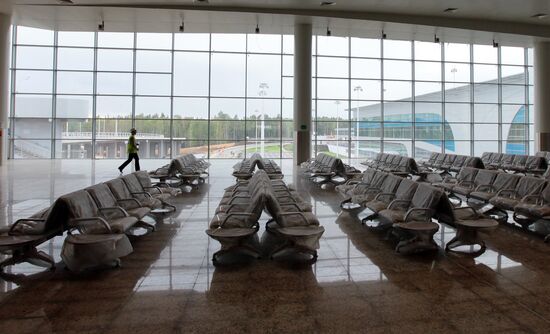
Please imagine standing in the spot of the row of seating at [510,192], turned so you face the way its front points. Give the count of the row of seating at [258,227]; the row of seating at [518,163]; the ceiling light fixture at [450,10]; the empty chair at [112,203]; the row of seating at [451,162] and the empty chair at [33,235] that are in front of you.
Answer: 3

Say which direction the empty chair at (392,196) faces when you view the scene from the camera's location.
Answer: facing the viewer and to the left of the viewer

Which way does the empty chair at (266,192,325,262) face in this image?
to the viewer's right

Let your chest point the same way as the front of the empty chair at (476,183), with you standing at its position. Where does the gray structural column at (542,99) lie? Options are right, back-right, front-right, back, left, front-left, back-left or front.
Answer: back-right

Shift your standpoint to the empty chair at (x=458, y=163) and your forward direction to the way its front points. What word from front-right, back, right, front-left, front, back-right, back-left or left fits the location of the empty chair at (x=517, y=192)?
front-left

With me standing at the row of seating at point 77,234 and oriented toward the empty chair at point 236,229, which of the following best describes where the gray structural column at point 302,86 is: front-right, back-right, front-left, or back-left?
front-left

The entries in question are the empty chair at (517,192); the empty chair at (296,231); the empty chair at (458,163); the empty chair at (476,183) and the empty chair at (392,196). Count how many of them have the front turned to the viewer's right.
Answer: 1

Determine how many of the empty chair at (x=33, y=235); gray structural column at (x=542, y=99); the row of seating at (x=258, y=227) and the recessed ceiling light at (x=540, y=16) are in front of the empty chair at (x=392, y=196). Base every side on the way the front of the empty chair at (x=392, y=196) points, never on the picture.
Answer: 2

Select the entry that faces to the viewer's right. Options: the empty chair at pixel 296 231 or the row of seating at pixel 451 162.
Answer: the empty chair

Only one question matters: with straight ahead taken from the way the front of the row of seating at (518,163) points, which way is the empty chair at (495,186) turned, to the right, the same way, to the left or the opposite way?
the same way

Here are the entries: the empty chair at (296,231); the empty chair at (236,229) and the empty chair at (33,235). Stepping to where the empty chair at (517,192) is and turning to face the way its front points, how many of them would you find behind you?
0
